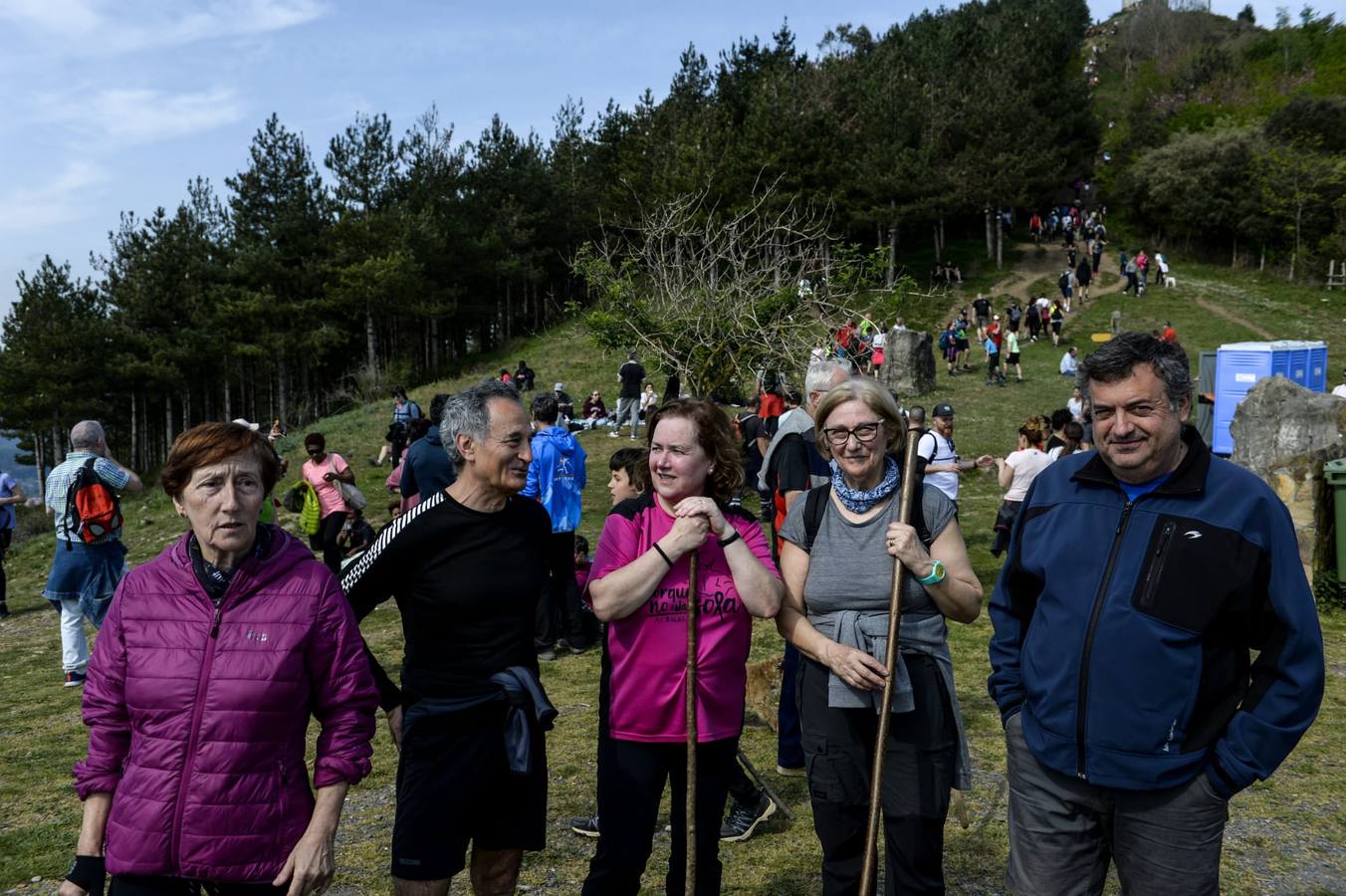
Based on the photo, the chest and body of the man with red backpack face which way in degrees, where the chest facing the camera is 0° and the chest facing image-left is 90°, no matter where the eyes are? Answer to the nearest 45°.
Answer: approximately 180°

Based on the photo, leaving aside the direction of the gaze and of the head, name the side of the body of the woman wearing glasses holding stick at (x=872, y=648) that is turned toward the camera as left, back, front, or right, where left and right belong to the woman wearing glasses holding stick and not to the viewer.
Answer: front

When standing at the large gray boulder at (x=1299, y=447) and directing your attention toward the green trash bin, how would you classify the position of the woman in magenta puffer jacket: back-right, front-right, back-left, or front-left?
front-right

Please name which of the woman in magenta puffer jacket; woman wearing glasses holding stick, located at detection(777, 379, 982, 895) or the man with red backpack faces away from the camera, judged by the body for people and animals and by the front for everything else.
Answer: the man with red backpack

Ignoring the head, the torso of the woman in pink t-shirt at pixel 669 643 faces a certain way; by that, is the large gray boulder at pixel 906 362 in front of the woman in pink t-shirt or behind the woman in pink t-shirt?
behind

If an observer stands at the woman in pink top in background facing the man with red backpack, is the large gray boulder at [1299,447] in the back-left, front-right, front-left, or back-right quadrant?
back-left

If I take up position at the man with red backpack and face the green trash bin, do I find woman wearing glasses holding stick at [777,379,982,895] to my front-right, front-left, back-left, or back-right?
front-right

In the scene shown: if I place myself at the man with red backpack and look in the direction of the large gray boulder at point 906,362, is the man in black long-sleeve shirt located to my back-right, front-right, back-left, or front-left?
back-right

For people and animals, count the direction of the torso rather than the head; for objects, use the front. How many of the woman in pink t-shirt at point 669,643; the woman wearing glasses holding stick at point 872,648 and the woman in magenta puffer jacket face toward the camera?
3

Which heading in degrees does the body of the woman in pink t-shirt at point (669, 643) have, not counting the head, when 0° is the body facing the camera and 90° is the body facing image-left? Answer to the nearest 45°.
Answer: approximately 0°

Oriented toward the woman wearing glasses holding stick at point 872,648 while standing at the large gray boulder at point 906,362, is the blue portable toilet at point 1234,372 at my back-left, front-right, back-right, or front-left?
front-left

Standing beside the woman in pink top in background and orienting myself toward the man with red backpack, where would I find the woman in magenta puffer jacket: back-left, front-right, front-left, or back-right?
front-left
